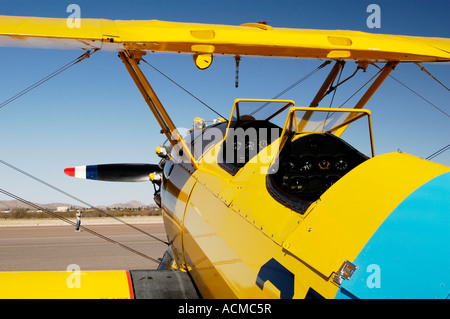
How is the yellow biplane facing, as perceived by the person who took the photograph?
facing away from the viewer and to the left of the viewer
